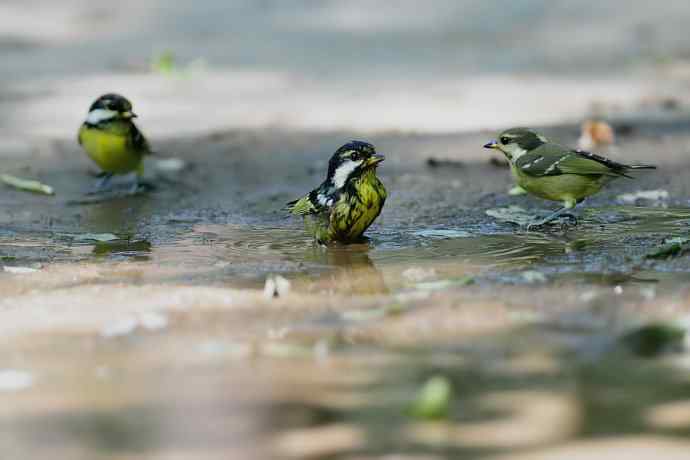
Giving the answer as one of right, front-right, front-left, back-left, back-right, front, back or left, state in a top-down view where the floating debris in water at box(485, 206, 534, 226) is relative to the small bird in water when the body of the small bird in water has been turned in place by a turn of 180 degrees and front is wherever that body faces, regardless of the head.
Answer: right

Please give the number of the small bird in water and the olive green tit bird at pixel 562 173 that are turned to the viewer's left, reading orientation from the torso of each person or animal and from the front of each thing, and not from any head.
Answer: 1

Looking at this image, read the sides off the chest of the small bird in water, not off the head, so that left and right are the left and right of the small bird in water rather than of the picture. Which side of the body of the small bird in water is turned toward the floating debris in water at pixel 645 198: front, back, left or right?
left

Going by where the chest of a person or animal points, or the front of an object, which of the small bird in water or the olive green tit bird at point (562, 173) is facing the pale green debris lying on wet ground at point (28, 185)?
the olive green tit bird

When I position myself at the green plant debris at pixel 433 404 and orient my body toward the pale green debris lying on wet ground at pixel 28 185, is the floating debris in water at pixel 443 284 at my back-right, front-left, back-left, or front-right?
front-right

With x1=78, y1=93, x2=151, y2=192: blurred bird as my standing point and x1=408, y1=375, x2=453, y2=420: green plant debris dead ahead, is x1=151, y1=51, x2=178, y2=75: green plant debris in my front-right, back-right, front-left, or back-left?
back-left

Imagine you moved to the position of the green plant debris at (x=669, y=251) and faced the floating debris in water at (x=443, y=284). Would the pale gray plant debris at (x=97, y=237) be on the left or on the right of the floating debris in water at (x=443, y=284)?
right

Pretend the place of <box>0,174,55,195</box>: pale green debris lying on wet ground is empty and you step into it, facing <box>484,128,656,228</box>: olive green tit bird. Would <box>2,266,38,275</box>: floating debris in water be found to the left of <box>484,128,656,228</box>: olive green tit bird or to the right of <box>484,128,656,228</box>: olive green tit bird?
right

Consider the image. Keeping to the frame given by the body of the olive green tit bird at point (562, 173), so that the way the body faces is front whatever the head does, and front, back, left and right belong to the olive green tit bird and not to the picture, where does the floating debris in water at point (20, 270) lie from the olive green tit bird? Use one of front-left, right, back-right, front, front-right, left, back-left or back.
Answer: front-left

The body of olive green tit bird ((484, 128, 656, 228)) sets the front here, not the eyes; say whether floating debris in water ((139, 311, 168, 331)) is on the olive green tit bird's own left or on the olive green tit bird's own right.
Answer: on the olive green tit bird's own left

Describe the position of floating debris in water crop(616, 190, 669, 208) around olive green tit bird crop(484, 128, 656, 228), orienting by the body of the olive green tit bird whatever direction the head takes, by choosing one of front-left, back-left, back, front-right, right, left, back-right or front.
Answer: back-right

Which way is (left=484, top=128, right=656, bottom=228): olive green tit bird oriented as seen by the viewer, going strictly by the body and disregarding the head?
to the viewer's left

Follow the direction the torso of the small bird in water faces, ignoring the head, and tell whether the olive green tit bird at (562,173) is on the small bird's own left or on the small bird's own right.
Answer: on the small bird's own left

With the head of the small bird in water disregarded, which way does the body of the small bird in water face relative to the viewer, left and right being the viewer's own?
facing the viewer and to the right of the viewer

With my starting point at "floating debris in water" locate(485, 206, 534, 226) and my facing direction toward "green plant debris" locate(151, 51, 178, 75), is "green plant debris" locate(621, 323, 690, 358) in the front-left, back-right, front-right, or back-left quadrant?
back-left
